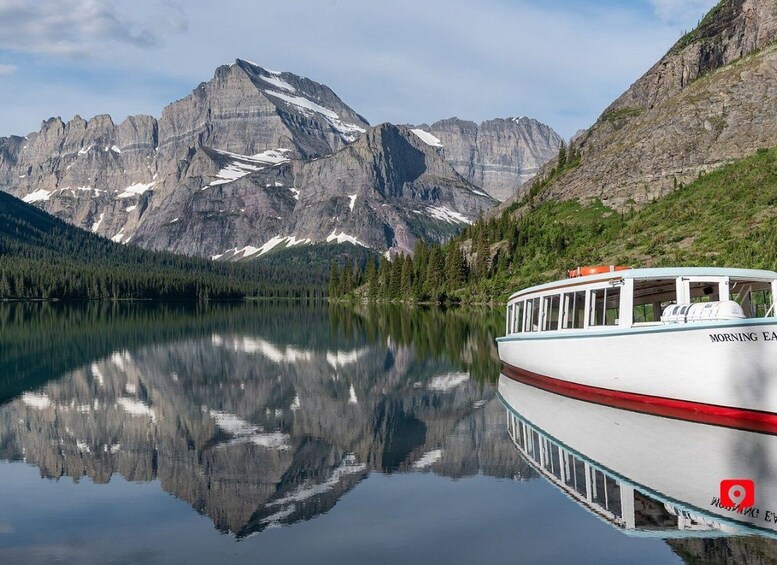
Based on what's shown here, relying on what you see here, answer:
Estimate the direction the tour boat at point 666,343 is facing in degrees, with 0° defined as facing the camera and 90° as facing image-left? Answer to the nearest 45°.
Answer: approximately 315°
